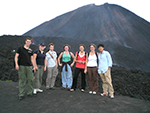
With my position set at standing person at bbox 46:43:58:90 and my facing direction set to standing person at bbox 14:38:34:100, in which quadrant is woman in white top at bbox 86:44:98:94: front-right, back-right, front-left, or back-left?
back-left

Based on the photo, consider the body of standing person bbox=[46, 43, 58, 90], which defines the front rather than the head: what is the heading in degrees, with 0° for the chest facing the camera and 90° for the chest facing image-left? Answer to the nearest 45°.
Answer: approximately 0°

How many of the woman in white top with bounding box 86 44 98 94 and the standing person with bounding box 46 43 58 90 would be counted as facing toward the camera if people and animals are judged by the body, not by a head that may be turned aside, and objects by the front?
2

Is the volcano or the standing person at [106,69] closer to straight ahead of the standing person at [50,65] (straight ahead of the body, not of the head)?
the standing person

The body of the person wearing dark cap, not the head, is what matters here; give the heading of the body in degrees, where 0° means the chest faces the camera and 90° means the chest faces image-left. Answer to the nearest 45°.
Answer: approximately 315°

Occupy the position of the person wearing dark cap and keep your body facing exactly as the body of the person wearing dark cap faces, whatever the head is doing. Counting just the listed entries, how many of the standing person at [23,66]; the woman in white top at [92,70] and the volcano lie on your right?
1

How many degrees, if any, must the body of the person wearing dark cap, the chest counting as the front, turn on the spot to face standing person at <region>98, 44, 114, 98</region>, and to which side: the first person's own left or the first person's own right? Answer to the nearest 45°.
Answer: approximately 45° to the first person's own left

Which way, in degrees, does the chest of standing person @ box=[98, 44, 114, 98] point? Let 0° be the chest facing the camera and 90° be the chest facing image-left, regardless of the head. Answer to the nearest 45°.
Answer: approximately 45°

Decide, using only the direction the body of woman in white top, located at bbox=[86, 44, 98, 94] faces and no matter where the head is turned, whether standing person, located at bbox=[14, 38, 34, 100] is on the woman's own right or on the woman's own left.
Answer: on the woman's own right

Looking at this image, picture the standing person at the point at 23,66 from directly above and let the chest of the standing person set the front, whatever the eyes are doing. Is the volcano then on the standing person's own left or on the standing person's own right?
on the standing person's own left
